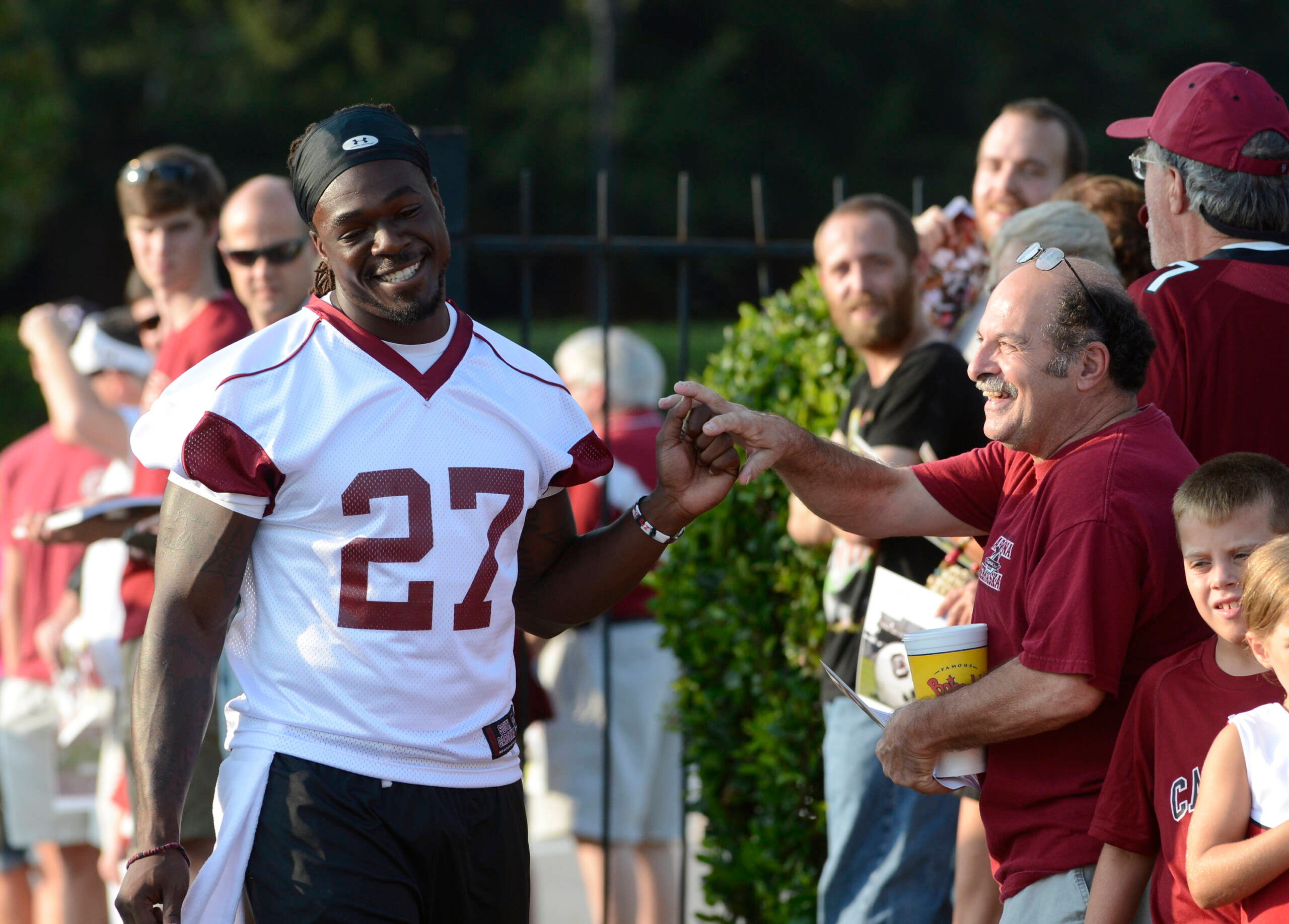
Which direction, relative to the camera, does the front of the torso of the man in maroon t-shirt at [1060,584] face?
to the viewer's left

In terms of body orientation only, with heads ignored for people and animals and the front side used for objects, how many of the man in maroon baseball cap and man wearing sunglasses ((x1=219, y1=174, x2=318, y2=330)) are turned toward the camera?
1

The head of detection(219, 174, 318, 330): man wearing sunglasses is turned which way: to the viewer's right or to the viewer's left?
to the viewer's right

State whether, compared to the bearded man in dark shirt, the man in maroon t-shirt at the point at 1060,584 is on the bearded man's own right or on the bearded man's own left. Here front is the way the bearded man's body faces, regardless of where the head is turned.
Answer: on the bearded man's own left

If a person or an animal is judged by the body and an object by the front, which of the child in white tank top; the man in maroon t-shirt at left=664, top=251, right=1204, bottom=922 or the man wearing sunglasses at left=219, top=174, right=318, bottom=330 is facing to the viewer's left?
the man in maroon t-shirt

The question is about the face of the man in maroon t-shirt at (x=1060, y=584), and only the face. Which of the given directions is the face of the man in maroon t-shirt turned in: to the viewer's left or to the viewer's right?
to the viewer's left

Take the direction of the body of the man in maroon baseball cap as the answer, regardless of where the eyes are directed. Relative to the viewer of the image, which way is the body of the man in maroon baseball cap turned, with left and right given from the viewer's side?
facing away from the viewer and to the left of the viewer

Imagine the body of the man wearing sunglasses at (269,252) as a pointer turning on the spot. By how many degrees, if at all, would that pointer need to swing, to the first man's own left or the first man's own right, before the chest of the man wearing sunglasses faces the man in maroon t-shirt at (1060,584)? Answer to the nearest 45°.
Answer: approximately 45° to the first man's own left

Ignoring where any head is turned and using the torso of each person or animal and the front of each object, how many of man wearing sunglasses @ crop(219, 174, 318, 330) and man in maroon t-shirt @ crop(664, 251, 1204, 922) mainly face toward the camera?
1
